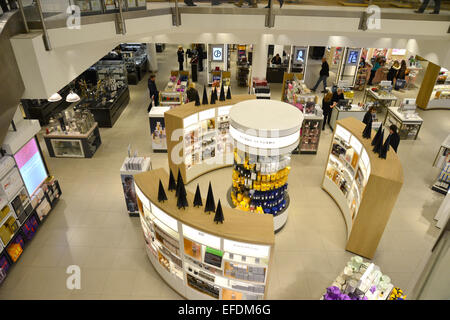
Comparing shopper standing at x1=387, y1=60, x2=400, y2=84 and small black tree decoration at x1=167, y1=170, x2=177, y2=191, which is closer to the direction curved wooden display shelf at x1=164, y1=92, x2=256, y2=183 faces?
the small black tree decoration
